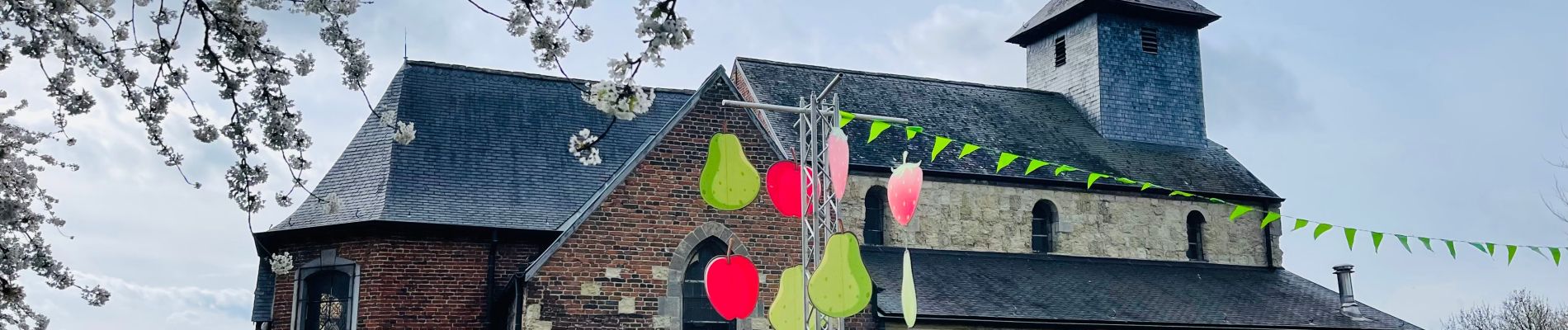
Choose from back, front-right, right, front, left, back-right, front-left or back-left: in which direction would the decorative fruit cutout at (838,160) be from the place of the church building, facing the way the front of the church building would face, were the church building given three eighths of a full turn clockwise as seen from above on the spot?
back-left

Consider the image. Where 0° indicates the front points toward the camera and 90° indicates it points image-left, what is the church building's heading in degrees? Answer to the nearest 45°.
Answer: approximately 225°
